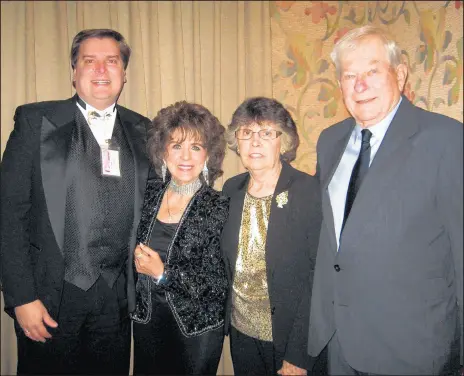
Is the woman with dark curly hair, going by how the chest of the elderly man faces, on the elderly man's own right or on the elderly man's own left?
on the elderly man's own right

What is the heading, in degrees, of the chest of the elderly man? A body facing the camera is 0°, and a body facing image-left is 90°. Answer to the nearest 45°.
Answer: approximately 45°

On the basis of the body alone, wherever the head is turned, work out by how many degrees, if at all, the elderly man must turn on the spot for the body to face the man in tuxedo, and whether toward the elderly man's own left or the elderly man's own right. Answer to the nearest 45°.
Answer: approximately 45° to the elderly man's own right
